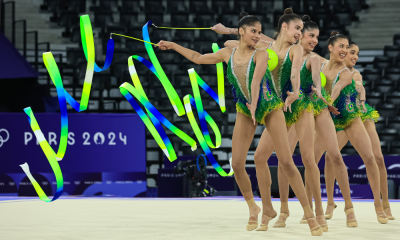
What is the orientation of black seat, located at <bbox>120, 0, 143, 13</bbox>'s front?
toward the camera
